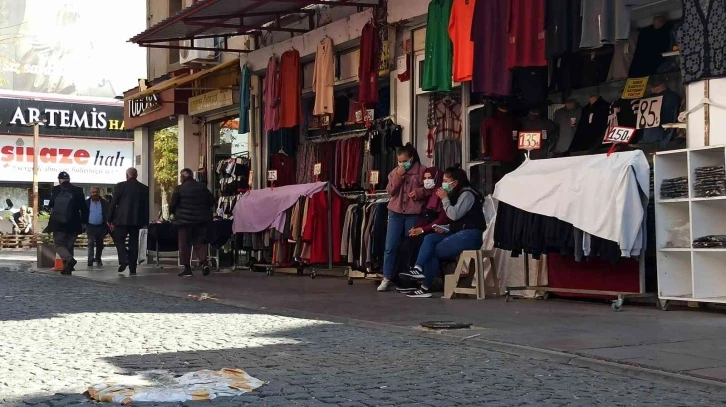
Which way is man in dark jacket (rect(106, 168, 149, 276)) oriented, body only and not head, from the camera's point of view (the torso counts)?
away from the camera

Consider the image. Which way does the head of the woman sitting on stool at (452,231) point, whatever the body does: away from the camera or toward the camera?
toward the camera

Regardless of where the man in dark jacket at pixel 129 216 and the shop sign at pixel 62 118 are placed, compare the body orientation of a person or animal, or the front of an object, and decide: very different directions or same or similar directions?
very different directions

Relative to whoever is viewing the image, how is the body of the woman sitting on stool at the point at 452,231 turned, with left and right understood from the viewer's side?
facing to the left of the viewer

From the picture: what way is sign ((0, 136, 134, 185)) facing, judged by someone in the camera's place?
facing the viewer

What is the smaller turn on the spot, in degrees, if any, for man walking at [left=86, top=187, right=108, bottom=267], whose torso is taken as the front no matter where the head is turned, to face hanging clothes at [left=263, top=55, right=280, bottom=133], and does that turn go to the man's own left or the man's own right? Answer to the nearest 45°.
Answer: approximately 45° to the man's own left

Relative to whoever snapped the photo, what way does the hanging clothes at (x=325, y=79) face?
facing the viewer and to the left of the viewer

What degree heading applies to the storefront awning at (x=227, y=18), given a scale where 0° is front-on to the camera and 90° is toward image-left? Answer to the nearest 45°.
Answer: approximately 45°

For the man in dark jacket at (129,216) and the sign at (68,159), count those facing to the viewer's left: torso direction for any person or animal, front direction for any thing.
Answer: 0

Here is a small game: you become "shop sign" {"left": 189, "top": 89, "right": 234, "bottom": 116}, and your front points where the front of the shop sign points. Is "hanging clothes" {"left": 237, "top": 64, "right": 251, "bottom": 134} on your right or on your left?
on your left

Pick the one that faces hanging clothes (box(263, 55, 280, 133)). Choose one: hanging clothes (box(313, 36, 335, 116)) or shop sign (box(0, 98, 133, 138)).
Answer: the shop sign

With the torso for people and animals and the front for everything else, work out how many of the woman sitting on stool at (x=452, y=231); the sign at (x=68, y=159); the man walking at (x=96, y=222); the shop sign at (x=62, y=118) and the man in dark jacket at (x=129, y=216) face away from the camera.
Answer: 1

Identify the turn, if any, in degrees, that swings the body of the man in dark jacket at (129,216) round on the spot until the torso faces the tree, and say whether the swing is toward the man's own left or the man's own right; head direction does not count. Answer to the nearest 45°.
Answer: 0° — they already face it
